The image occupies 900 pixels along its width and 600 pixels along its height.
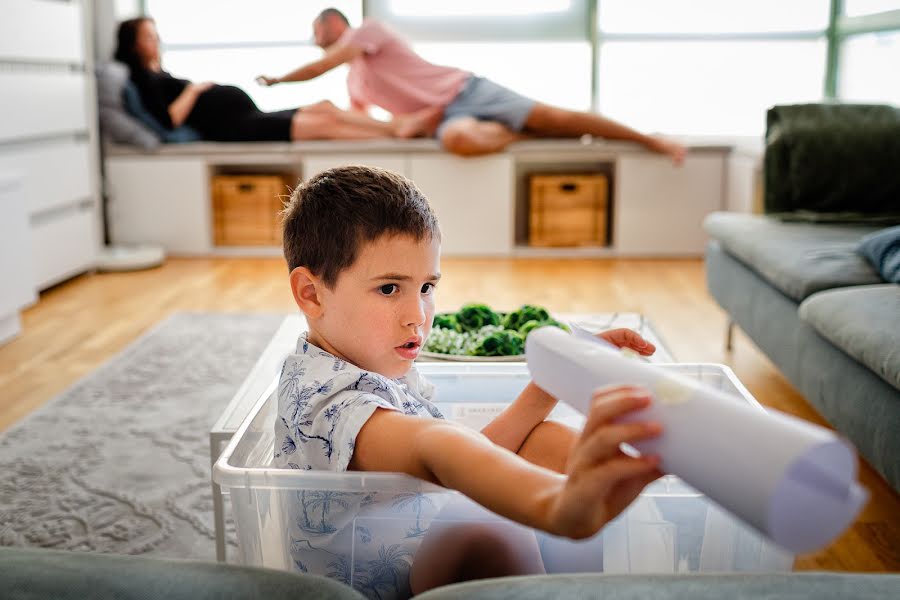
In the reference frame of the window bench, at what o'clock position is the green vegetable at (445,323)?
The green vegetable is roughly at 12 o'clock from the window bench.

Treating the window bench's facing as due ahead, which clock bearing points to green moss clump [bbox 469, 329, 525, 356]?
The green moss clump is roughly at 12 o'clock from the window bench.

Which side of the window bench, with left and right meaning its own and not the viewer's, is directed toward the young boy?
front

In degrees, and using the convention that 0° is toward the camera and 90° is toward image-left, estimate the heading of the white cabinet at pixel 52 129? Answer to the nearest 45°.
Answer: approximately 315°

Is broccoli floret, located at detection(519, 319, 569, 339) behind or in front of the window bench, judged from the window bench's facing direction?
in front

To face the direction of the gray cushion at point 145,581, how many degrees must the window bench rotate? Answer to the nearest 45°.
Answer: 0° — it already faces it

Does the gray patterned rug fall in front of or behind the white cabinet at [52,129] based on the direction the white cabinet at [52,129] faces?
in front

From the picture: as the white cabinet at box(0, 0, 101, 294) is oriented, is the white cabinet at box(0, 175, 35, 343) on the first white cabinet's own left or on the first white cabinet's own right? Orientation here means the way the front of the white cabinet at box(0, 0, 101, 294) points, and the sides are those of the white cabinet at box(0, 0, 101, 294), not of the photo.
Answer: on the first white cabinet's own right

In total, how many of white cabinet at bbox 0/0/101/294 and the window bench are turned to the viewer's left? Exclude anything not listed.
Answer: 0

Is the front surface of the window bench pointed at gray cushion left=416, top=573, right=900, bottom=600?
yes

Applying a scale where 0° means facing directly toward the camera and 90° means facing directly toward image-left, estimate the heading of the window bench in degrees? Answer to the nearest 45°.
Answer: approximately 0°
